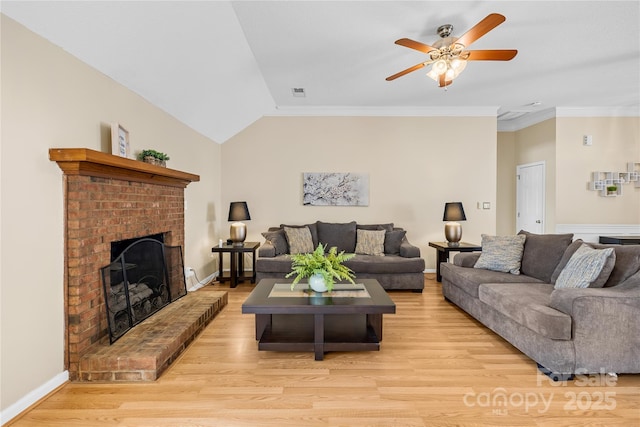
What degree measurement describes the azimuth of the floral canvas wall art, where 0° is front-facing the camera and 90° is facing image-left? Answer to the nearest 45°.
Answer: approximately 0°

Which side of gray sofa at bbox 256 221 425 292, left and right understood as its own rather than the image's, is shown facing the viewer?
front

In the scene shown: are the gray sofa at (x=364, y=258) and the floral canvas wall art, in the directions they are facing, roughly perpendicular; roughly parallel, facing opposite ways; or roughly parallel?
roughly parallel

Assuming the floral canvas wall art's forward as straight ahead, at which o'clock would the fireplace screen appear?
The fireplace screen is roughly at 1 o'clock from the floral canvas wall art.

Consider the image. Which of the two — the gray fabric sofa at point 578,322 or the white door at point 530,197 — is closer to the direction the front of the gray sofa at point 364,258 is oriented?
the gray fabric sofa

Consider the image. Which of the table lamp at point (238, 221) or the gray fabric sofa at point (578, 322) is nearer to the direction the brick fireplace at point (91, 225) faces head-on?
the gray fabric sofa

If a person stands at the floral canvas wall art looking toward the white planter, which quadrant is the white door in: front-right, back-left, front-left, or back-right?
back-left

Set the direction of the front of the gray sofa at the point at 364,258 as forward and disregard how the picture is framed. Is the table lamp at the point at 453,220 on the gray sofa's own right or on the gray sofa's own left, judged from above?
on the gray sofa's own left

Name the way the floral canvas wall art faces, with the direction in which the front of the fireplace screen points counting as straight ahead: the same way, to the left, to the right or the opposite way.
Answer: to the right

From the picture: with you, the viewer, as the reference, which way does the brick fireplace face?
facing the viewer and to the right of the viewer

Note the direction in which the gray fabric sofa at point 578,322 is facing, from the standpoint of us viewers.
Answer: facing the viewer and to the left of the viewer

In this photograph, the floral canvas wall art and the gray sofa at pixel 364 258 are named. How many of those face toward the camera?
2
